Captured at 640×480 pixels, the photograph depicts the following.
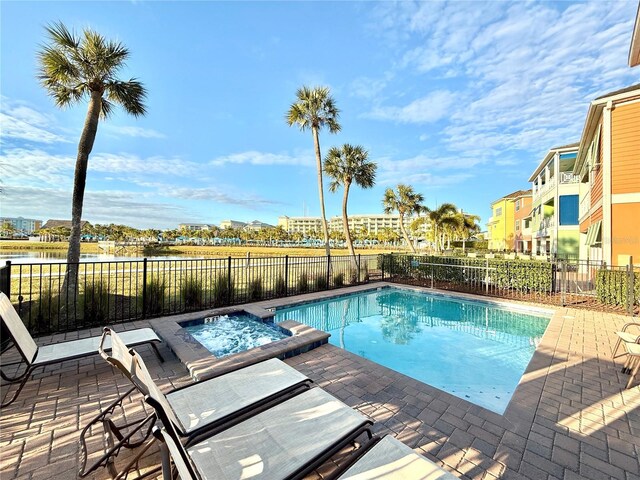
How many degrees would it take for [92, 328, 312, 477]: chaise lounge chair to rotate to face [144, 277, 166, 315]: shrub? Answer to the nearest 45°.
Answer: approximately 45° to its left

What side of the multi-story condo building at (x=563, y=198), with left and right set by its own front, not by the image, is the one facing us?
left

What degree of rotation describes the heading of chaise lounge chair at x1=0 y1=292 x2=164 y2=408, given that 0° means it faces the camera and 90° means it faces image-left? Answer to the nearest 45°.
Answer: approximately 270°

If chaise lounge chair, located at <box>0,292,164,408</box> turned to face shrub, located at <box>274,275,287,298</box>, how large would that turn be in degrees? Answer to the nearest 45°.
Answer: approximately 45° to its left

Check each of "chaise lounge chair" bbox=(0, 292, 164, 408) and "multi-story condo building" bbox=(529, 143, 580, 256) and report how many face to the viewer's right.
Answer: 1

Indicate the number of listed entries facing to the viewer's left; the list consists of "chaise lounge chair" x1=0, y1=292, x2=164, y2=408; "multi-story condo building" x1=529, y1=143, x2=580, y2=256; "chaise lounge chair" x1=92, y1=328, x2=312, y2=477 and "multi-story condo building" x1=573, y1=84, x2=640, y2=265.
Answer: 2

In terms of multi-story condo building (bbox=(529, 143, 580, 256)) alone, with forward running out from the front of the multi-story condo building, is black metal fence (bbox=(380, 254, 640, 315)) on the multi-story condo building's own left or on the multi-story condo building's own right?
on the multi-story condo building's own left

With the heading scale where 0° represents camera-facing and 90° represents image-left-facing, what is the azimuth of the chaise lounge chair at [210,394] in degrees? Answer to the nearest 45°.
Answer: approximately 225°

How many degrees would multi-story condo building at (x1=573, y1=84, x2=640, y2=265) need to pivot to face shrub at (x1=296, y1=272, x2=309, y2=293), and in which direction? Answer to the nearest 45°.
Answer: approximately 45° to its left

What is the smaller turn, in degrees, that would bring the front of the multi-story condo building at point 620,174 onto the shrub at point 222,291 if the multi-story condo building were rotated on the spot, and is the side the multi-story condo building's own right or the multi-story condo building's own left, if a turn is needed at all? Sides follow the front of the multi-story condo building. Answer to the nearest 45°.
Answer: approximately 45° to the multi-story condo building's own left

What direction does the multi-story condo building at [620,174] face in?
to the viewer's left

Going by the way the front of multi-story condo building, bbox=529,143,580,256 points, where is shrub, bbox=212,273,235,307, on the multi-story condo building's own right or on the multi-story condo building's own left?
on the multi-story condo building's own left
